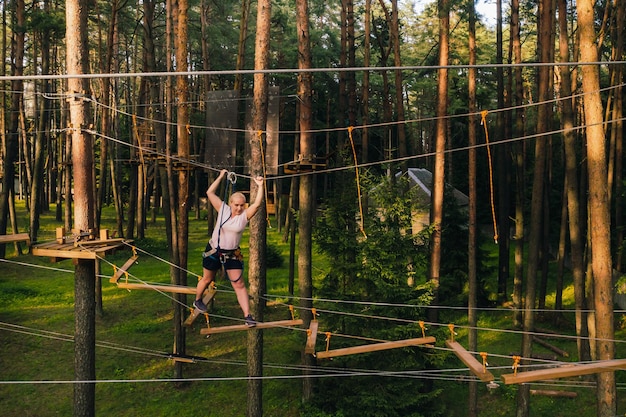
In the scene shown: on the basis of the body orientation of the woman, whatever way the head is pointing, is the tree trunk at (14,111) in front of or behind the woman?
behind

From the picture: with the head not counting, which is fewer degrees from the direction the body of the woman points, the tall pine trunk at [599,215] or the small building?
the tall pine trunk

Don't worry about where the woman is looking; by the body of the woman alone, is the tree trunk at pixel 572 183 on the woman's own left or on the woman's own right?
on the woman's own left

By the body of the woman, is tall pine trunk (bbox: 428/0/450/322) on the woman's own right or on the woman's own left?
on the woman's own left

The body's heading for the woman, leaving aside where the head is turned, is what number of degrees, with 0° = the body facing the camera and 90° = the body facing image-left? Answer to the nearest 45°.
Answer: approximately 315°

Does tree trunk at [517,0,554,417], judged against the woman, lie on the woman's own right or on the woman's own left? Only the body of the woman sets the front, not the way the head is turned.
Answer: on the woman's own left

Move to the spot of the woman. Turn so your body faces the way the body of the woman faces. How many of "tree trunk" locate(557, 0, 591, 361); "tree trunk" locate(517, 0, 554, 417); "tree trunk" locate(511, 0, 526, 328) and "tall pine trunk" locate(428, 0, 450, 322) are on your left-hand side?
4

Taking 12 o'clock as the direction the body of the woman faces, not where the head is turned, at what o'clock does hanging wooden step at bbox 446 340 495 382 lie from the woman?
The hanging wooden step is roughly at 11 o'clock from the woman.

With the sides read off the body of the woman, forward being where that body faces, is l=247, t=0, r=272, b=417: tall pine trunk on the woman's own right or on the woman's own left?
on the woman's own left

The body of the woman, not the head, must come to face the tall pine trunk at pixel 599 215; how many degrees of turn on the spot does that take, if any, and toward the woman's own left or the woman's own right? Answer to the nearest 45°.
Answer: approximately 45° to the woman's own left
